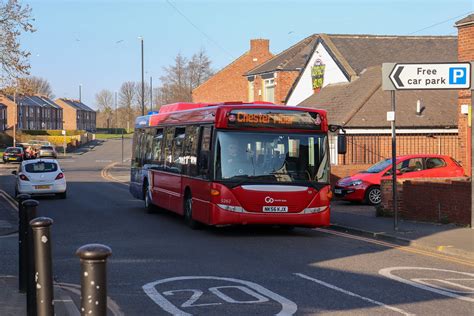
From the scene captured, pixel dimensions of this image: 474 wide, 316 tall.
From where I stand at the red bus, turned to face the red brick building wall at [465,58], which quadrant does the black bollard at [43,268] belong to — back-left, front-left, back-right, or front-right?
back-right

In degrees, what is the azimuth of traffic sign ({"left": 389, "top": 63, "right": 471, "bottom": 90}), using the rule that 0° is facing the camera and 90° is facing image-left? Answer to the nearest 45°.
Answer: approximately 0°

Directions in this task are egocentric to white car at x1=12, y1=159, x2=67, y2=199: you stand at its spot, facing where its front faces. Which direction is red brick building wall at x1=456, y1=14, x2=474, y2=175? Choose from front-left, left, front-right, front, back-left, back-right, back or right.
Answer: back-right

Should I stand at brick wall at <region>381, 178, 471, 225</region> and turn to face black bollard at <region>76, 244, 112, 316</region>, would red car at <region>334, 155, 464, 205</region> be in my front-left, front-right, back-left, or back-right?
back-right

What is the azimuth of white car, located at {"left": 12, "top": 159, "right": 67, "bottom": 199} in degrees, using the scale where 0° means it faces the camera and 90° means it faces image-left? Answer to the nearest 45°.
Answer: approximately 180°

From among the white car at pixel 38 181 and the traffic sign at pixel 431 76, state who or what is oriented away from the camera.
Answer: the white car

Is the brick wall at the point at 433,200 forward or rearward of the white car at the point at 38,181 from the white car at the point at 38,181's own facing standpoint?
rearward

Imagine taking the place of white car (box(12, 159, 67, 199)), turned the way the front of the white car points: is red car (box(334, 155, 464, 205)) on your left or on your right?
on your right

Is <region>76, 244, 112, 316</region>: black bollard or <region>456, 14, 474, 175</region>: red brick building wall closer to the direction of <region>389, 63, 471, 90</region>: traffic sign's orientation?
the black bollard

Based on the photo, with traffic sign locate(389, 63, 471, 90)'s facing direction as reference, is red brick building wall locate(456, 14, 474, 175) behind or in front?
behind

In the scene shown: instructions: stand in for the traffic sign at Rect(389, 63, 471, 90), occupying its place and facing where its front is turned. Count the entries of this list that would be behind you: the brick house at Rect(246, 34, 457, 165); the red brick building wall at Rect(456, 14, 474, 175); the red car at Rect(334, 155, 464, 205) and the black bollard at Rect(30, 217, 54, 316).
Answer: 3
